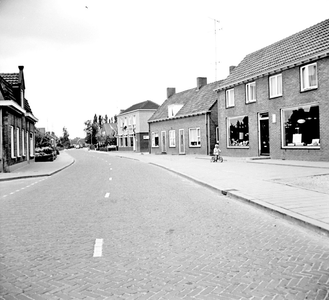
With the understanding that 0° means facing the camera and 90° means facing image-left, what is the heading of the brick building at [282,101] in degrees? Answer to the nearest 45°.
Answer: approximately 45°
